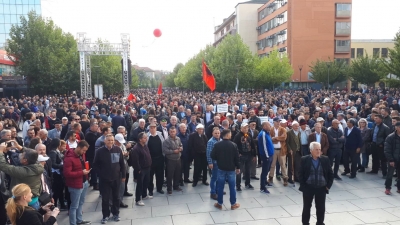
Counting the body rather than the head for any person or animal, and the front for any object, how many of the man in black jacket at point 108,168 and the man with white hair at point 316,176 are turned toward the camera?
2

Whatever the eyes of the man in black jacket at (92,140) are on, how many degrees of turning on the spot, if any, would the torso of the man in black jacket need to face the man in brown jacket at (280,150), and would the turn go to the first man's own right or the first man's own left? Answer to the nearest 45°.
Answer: approximately 45° to the first man's own left

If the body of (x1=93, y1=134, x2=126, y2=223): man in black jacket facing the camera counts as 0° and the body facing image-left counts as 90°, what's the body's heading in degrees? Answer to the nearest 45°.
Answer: approximately 0°

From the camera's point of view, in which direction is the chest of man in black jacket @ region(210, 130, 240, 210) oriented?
away from the camera

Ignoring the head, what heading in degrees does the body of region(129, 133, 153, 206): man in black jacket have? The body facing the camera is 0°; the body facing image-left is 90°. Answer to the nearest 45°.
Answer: approximately 315°

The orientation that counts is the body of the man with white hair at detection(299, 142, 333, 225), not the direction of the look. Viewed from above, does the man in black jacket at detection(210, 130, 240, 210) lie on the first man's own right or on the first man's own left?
on the first man's own right

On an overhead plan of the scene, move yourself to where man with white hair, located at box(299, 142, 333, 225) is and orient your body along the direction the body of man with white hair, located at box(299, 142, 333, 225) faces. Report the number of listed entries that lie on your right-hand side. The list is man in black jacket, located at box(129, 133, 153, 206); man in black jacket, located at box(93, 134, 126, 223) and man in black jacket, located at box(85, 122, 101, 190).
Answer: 3

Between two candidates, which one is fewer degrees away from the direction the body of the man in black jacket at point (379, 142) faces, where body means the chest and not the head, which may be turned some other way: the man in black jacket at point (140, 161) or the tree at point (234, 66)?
the man in black jacket

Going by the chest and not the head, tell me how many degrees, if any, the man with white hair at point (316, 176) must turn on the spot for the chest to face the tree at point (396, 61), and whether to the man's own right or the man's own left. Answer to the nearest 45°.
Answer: approximately 180°

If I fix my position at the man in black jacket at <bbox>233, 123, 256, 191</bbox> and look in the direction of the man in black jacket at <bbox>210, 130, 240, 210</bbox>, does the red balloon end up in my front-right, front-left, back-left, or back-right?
back-right
